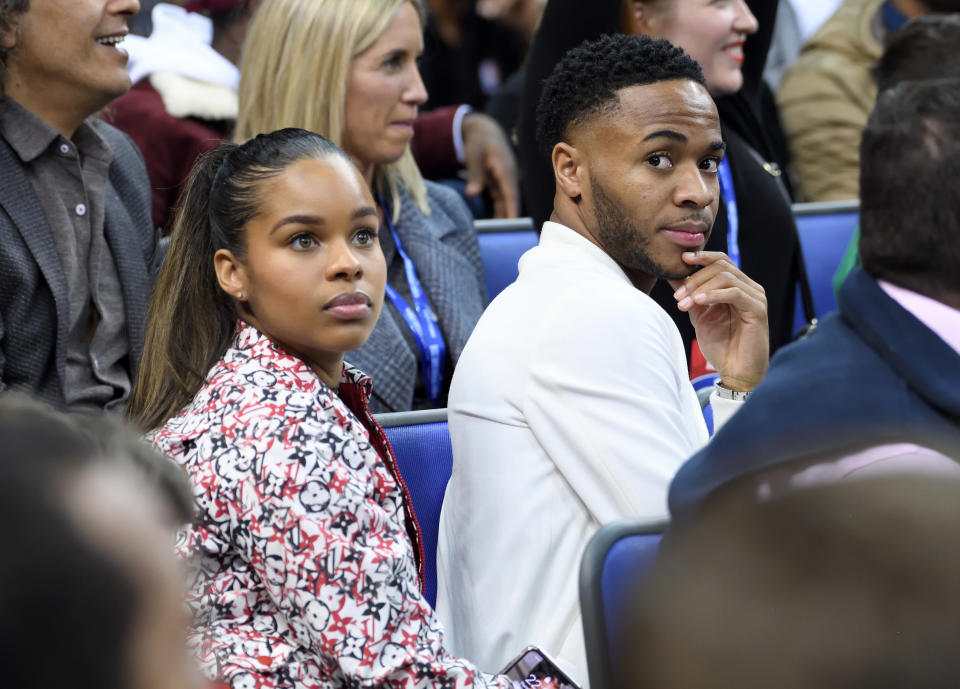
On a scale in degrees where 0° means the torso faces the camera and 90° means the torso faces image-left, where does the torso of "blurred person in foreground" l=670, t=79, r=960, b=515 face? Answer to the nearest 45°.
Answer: approximately 225°

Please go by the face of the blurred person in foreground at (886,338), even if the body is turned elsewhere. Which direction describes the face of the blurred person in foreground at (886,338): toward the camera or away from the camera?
away from the camera

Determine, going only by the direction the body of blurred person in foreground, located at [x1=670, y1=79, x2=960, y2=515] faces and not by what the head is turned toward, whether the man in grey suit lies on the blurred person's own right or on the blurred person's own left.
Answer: on the blurred person's own left

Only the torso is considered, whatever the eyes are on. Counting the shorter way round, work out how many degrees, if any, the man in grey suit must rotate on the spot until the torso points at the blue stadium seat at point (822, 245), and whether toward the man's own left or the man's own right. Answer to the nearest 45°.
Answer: approximately 45° to the man's own left

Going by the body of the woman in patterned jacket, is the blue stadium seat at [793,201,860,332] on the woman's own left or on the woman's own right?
on the woman's own left

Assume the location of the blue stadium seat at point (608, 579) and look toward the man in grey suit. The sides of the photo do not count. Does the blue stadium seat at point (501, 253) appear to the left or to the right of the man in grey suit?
right

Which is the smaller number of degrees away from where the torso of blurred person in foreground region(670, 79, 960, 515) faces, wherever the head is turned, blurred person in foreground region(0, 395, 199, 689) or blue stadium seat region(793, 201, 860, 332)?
the blue stadium seat
